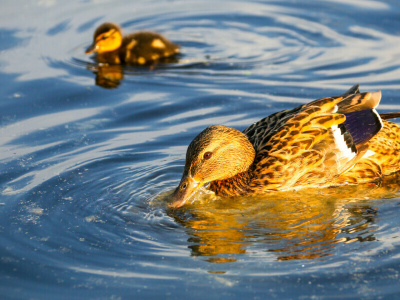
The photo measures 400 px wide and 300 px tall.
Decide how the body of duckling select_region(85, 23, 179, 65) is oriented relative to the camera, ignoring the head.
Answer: to the viewer's left

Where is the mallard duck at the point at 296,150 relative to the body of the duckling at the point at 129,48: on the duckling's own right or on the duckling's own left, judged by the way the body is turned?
on the duckling's own left
